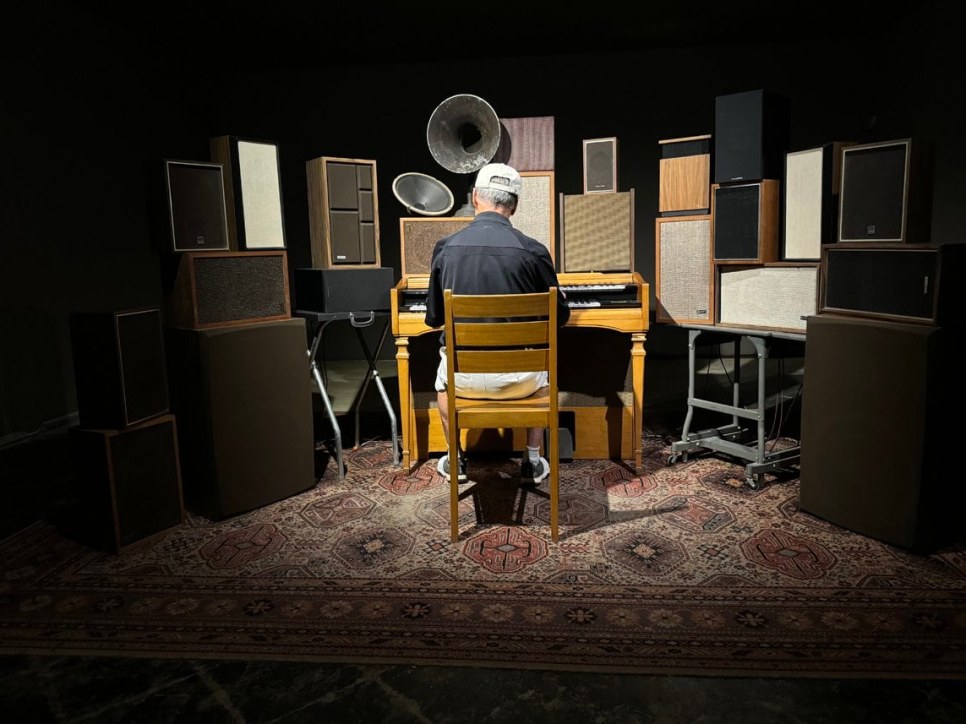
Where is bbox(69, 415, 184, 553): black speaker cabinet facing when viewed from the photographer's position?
facing the viewer and to the right of the viewer

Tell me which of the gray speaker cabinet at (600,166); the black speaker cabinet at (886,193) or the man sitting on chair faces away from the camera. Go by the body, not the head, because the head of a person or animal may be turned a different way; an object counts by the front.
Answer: the man sitting on chair

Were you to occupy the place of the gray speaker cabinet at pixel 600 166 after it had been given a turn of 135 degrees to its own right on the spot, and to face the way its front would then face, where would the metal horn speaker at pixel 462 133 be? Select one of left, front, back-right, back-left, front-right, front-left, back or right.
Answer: front-left

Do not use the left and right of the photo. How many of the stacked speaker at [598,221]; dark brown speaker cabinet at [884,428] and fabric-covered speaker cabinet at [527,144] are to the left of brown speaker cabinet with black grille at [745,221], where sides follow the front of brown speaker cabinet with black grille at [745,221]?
1

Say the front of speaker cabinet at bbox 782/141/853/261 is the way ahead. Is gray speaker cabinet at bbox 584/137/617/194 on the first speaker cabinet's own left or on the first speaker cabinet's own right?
on the first speaker cabinet's own right

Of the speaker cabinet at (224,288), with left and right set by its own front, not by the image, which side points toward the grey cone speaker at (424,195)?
left

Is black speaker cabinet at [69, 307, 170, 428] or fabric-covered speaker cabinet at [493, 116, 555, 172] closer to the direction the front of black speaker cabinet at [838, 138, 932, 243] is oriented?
the black speaker cabinet

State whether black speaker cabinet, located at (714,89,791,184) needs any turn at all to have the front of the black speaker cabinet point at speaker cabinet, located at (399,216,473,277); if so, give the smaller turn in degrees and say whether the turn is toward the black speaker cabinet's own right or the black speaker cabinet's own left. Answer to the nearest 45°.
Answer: approximately 45° to the black speaker cabinet's own right

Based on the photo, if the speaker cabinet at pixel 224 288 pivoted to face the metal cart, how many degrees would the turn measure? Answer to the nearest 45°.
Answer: approximately 45° to its left

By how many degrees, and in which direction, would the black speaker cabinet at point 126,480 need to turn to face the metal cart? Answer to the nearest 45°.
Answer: approximately 45° to its left

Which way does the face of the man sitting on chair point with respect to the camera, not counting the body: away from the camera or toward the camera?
away from the camera

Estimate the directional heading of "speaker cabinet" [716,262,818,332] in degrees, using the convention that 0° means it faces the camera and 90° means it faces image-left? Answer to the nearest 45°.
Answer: approximately 0°
